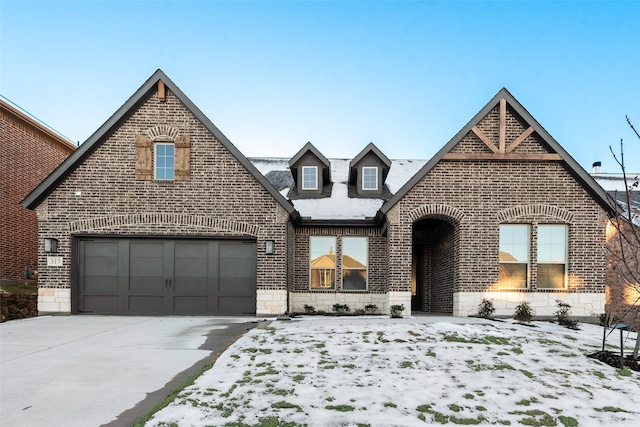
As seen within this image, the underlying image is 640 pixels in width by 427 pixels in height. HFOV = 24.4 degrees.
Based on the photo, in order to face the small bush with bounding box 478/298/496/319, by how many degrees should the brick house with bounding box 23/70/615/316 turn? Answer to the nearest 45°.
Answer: approximately 90° to its left

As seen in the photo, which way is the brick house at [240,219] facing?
toward the camera
